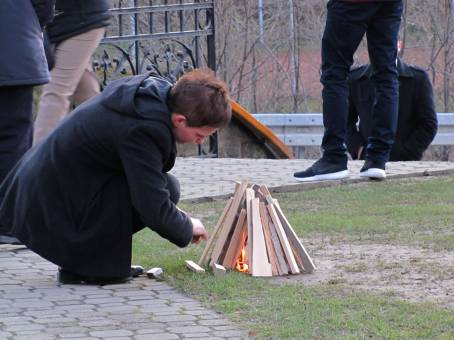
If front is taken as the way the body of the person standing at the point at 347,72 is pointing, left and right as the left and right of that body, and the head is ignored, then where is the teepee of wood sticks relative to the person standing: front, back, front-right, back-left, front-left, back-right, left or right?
front-left

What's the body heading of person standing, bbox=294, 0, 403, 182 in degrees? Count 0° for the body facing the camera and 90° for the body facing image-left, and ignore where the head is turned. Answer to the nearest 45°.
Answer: approximately 45°

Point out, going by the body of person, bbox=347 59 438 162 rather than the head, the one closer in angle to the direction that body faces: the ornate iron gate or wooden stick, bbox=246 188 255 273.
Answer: the wooden stick

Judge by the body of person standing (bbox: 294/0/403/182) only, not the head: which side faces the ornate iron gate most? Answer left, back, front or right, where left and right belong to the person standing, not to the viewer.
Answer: right

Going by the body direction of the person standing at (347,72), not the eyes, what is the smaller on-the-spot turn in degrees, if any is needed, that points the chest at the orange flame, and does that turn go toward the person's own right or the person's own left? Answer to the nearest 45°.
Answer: approximately 45° to the person's own left
